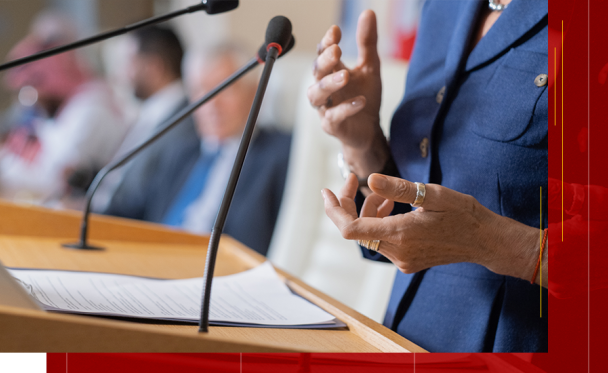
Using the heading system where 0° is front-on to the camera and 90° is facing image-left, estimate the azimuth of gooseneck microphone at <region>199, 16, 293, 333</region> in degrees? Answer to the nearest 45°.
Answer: approximately 270°

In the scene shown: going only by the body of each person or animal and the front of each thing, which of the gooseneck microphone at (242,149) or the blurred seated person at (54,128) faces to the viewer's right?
the gooseneck microphone

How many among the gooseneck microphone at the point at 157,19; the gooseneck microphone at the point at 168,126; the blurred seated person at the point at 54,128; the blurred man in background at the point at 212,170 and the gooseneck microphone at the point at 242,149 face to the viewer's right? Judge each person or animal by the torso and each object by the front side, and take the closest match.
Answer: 3

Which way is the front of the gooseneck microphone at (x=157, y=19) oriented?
to the viewer's right

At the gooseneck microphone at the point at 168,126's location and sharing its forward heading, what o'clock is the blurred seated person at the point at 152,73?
The blurred seated person is roughly at 9 o'clock from the gooseneck microphone.

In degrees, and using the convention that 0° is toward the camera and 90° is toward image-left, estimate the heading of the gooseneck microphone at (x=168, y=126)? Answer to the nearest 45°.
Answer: approximately 270°
